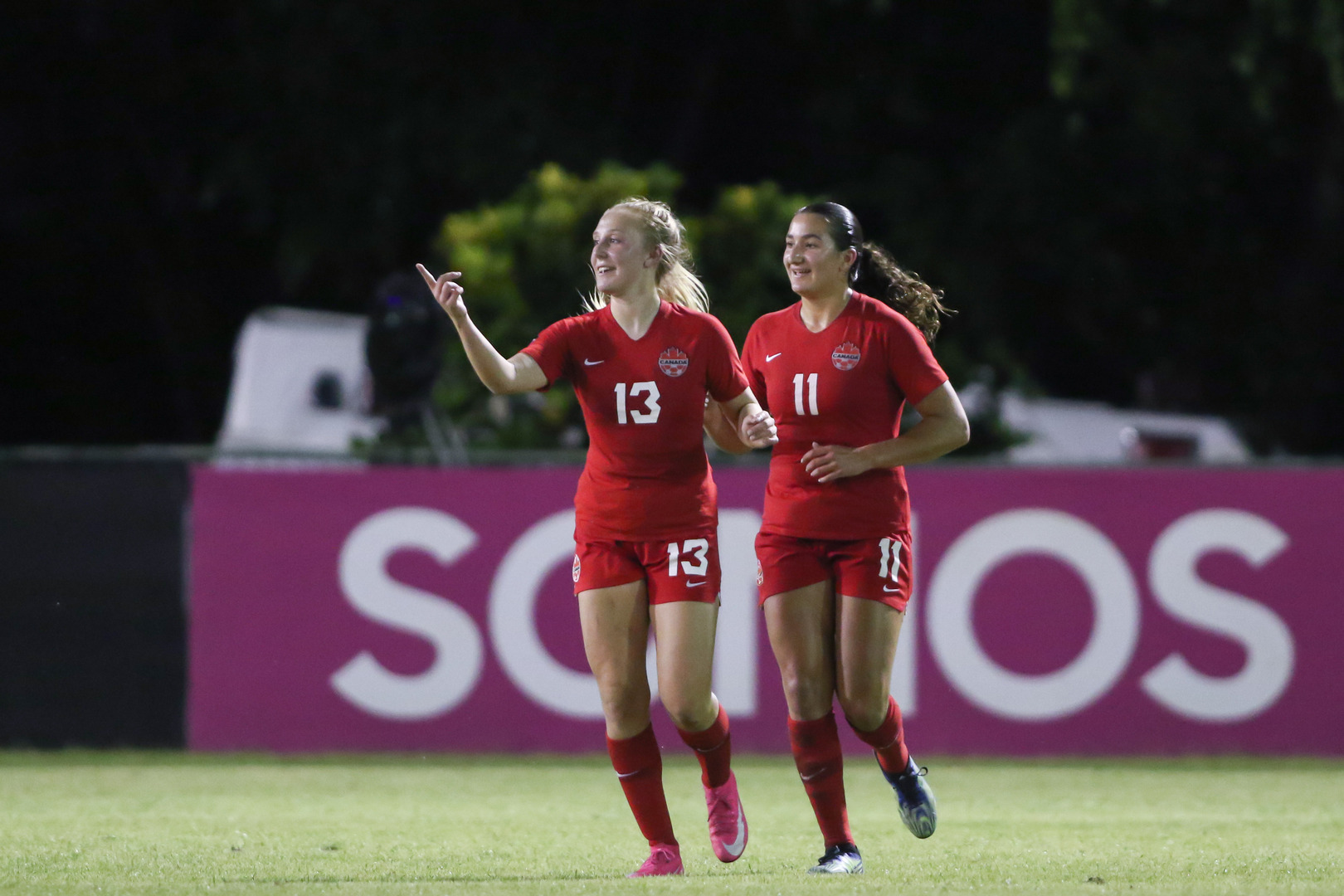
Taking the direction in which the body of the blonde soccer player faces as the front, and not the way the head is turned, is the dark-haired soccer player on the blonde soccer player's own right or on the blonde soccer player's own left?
on the blonde soccer player's own left

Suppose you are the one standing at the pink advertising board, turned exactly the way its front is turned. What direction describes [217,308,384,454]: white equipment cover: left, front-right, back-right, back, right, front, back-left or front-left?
back-right

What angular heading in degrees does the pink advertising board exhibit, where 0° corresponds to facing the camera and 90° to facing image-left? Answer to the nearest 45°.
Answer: approximately 0°

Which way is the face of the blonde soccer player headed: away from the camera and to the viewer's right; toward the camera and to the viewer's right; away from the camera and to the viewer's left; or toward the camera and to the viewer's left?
toward the camera and to the viewer's left

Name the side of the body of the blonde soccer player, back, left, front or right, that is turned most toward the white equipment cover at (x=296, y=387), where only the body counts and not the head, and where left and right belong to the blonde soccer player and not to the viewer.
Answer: back

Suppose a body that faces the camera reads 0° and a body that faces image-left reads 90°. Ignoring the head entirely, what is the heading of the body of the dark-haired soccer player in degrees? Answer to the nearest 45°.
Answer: approximately 45°

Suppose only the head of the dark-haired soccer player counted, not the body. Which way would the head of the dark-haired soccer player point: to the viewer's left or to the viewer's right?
to the viewer's left

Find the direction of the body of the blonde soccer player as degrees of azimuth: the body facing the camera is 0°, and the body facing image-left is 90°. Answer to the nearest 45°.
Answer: approximately 0°

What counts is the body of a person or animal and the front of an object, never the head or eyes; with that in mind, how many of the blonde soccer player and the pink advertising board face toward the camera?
2

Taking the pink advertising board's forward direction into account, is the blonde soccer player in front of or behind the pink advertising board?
in front
